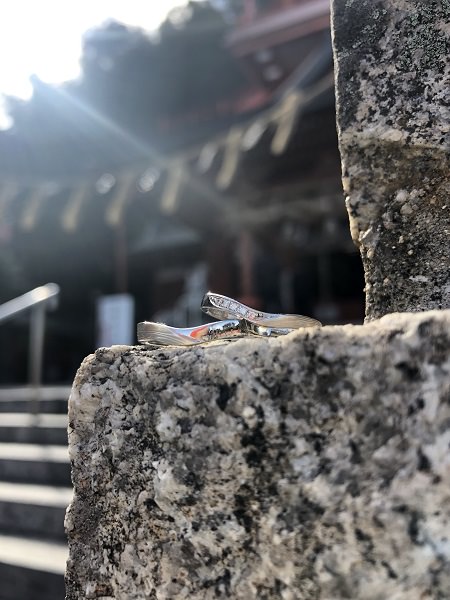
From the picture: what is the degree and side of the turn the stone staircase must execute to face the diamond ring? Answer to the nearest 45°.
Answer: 0° — it already faces it

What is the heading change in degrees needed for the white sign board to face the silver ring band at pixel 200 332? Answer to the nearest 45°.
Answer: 0° — it already faces it

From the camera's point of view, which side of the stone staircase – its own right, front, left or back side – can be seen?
front

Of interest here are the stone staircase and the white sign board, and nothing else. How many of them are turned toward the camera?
2

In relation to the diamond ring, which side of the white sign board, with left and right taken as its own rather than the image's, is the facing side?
front

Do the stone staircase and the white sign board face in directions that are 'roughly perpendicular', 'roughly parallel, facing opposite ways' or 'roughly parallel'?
roughly parallel

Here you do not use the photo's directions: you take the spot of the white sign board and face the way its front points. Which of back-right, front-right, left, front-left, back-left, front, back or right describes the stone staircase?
front

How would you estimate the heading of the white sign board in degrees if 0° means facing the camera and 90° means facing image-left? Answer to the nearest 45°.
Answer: approximately 0°
